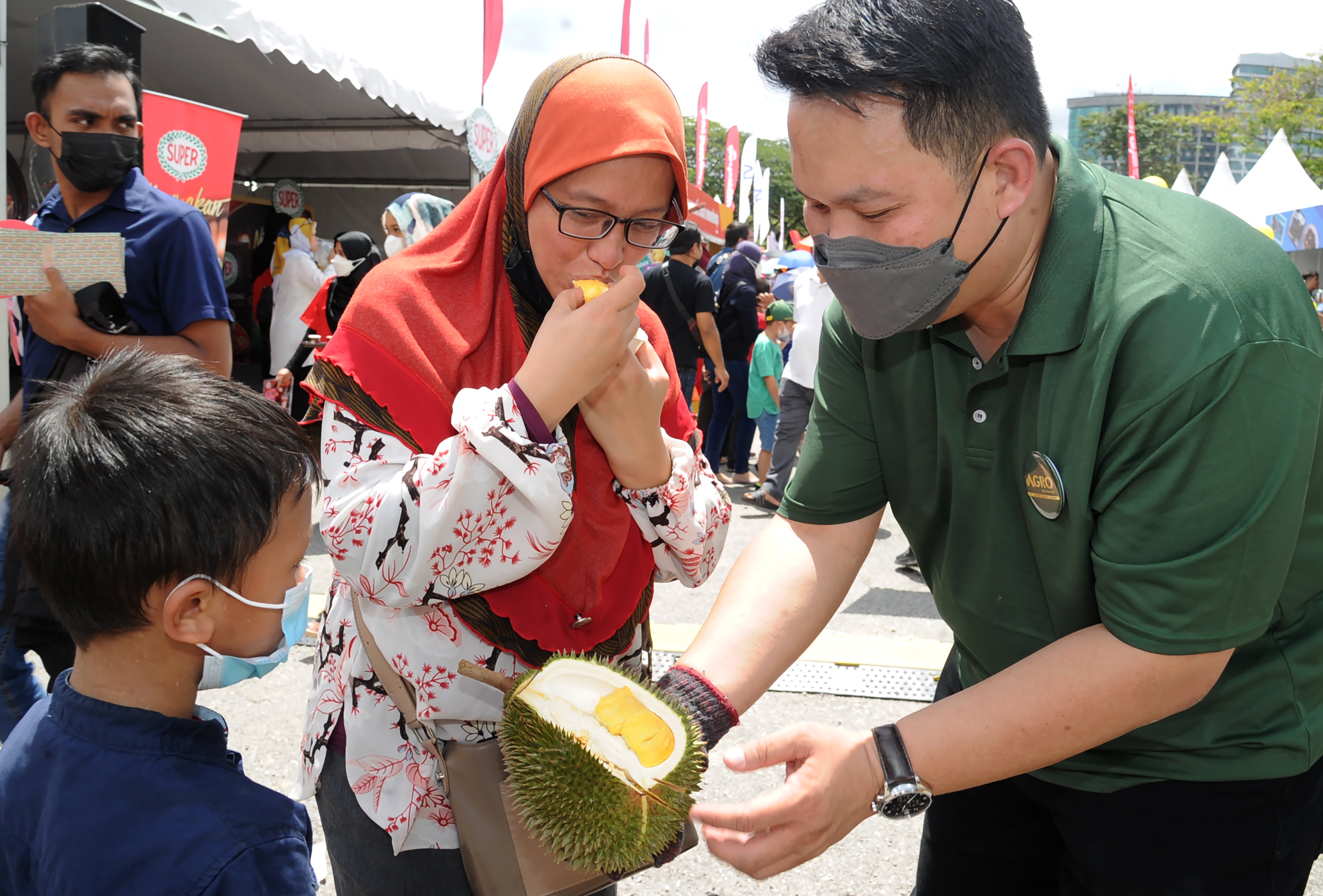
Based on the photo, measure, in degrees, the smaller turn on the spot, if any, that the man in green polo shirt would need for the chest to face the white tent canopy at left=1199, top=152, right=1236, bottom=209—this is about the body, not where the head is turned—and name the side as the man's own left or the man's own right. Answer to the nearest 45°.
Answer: approximately 135° to the man's own right

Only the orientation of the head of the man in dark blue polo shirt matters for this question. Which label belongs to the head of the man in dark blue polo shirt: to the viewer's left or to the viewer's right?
to the viewer's right

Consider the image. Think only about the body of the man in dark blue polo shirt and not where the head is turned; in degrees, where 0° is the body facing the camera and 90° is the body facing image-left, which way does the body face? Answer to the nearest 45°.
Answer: approximately 45°

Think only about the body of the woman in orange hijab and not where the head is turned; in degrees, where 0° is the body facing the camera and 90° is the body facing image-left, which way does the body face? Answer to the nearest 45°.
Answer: approximately 315°

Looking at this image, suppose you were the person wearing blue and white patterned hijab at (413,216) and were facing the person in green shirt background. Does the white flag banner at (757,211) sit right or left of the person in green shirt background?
left
